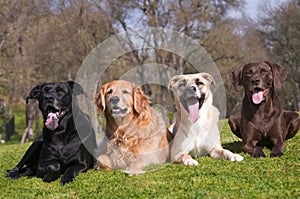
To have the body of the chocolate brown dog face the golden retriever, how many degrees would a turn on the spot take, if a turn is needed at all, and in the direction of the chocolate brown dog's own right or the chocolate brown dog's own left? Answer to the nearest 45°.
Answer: approximately 45° to the chocolate brown dog's own right

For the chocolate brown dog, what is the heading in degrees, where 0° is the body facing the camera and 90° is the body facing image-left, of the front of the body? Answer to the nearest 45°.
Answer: approximately 0°

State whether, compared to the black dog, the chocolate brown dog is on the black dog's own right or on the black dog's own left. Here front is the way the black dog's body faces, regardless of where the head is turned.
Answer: on the black dog's own left

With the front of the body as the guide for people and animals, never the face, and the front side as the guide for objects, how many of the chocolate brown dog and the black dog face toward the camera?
2

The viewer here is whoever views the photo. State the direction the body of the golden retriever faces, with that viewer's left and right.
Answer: facing the viewer and to the left of the viewer

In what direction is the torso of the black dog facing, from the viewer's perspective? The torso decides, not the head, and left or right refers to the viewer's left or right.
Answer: facing the viewer

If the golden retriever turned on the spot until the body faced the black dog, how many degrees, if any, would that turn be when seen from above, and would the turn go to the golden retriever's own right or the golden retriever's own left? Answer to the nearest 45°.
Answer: approximately 45° to the golden retriever's own right

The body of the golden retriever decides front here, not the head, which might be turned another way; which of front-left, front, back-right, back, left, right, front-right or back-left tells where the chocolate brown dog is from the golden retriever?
back-left
